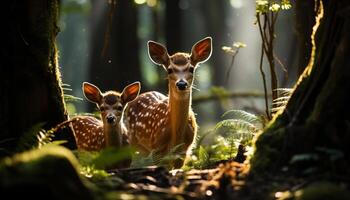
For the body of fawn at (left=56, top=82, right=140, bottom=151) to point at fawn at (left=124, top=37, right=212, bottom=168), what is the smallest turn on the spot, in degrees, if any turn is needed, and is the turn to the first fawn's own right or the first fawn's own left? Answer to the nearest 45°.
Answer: approximately 45° to the first fawn's own left

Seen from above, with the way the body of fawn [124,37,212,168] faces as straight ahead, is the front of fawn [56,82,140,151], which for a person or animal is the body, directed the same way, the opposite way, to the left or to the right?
the same way

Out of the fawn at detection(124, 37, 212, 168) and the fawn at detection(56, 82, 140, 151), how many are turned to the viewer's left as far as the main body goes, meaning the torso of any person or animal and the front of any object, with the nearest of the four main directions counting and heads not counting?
0

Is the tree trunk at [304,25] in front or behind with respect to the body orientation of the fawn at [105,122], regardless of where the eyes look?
in front

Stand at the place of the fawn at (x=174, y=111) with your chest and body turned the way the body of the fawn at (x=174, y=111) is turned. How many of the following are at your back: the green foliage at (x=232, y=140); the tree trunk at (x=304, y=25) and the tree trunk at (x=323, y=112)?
0

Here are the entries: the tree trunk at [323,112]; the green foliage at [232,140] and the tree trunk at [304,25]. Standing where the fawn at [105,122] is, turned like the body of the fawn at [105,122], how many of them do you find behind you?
0

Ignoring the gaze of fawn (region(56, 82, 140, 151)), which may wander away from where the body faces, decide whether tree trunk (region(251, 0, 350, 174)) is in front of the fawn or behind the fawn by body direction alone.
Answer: in front

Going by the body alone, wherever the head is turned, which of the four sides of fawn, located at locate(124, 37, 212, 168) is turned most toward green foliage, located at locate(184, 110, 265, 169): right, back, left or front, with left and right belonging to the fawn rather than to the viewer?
front

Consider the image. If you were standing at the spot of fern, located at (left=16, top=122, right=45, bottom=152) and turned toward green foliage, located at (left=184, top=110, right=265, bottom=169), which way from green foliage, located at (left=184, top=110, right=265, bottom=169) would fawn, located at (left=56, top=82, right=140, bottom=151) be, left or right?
left

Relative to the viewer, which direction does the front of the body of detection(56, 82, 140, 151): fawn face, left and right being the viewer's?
facing the viewer and to the right of the viewer

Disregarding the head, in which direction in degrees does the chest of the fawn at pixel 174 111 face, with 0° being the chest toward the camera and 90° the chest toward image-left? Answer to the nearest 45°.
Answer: approximately 315°

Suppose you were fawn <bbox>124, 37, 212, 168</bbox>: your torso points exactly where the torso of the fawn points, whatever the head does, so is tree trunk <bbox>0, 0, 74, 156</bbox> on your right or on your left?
on your right

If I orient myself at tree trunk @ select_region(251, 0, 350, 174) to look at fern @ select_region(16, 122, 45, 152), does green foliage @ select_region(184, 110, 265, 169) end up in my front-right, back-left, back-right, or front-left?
front-right
